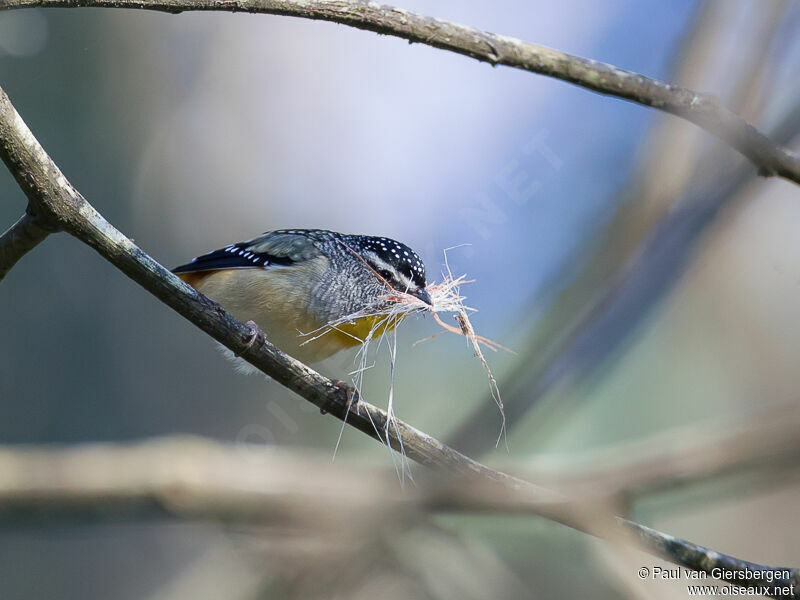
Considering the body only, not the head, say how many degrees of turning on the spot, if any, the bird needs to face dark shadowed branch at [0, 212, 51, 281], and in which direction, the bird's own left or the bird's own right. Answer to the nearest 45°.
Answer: approximately 135° to the bird's own right

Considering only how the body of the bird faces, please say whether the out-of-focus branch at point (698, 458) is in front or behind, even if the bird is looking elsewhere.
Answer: in front

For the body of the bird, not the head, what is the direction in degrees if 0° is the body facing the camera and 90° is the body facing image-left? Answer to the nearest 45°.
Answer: approximately 270°
